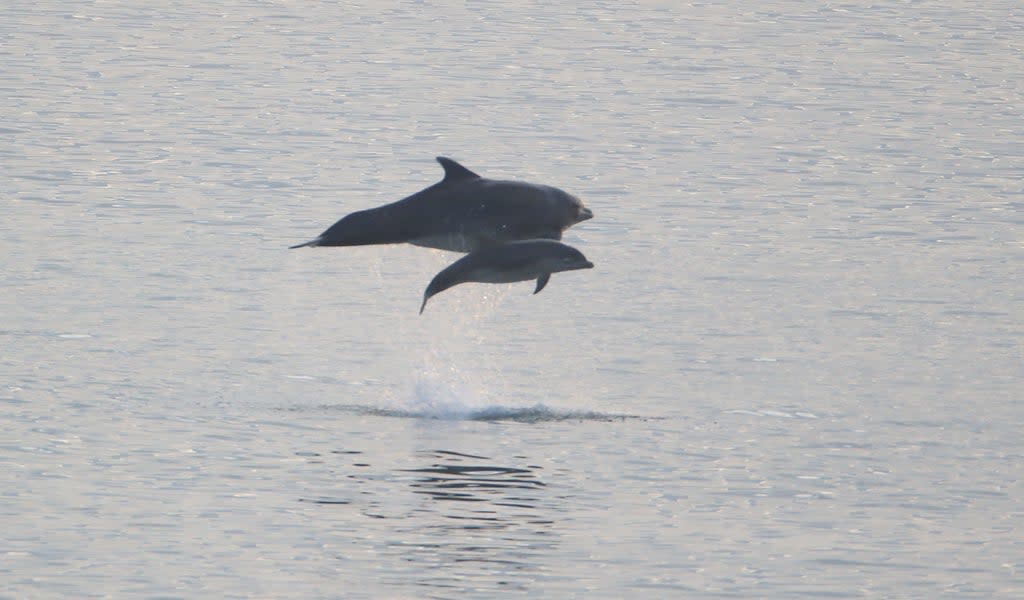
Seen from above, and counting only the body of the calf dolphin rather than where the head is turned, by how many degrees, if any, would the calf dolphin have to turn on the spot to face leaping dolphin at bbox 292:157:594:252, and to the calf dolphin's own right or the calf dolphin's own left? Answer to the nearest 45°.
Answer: approximately 135° to the calf dolphin's own left

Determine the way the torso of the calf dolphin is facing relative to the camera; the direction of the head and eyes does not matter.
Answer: to the viewer's right

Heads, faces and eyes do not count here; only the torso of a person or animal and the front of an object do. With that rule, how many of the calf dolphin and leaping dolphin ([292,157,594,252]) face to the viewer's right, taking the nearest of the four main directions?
2

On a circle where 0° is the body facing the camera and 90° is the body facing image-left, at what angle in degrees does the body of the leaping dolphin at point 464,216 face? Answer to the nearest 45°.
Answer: approximately 270°
